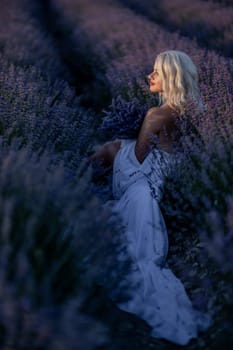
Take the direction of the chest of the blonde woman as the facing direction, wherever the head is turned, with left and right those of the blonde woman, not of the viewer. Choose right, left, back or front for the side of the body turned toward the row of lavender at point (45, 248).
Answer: left

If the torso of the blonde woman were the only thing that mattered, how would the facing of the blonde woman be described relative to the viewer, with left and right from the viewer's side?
facing to the left of the viewer

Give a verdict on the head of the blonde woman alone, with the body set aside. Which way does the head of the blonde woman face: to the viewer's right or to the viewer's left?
to the viewer's left

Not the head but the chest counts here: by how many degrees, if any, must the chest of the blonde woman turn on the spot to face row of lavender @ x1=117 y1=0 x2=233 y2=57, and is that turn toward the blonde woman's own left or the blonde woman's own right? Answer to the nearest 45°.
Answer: approximately 90° to the blonde woman's own right
